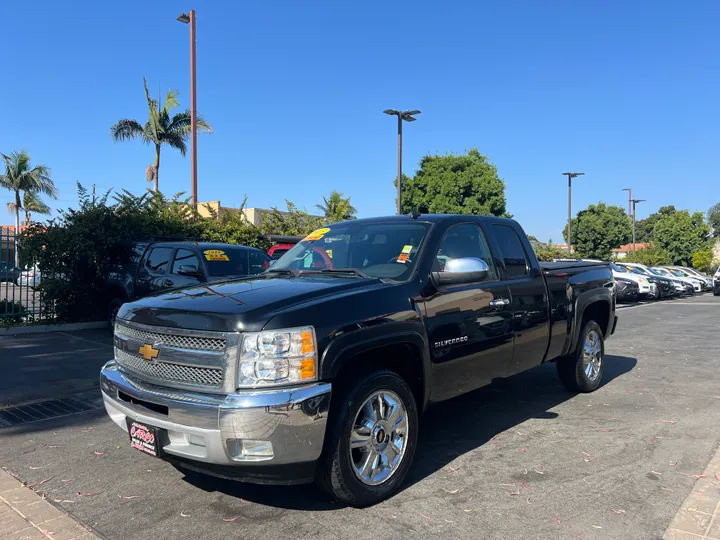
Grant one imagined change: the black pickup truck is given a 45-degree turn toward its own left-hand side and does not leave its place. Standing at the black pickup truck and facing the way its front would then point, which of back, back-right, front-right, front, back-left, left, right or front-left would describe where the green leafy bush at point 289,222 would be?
back

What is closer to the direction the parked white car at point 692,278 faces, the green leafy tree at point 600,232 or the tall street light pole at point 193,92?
the tall street light pole

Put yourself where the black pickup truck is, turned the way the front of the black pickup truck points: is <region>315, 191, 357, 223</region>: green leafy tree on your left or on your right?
on your right

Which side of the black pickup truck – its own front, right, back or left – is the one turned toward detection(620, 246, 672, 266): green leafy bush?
back

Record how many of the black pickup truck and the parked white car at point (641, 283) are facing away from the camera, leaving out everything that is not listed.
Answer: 0

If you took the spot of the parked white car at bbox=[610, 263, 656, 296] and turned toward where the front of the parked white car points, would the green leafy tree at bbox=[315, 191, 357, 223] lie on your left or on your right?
on your right

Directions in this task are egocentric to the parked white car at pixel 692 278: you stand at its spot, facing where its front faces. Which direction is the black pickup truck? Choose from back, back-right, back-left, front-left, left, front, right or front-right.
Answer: front-right

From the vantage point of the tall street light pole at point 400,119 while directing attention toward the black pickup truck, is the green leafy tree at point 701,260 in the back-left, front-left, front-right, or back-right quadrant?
back-left

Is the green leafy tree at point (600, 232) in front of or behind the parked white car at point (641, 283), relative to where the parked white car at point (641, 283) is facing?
behind

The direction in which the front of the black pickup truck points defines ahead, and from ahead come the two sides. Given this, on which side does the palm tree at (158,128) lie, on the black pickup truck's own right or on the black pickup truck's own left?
on the black pickup truck's own right

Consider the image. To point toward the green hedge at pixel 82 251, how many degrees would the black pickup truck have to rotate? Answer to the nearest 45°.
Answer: approximately 90° to its right

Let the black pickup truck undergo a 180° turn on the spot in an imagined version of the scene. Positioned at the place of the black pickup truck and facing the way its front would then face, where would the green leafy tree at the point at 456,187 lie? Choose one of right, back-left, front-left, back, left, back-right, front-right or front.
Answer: front-left

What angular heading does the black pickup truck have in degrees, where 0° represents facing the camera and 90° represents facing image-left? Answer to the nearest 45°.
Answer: approximately 45°
